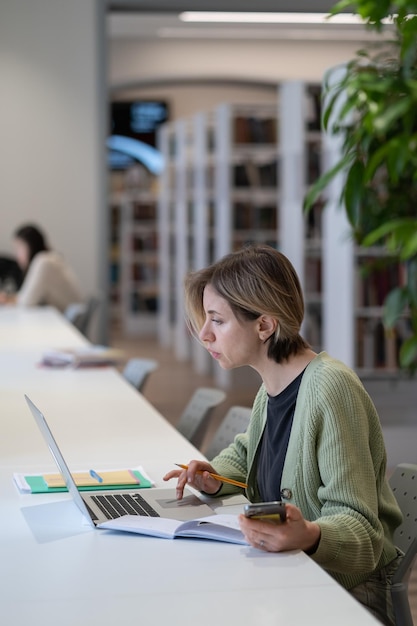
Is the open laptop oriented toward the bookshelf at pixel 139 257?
no

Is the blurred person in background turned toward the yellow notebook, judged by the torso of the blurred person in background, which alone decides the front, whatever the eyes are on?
no

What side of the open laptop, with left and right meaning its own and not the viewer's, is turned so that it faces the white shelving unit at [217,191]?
left

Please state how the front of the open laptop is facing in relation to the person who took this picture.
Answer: facing to the right of the viewer
